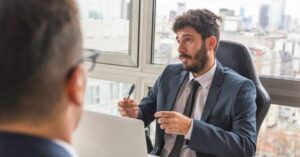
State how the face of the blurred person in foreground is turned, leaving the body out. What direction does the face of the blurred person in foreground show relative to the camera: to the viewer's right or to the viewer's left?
to the viewer's right

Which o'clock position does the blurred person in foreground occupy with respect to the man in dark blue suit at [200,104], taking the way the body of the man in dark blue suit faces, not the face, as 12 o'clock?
The blurred person in foreground is roughly at 11 o'clock from the man in dark blue suit.

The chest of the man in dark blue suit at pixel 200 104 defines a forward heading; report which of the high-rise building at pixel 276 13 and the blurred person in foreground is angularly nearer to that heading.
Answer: the blurred person in foreground

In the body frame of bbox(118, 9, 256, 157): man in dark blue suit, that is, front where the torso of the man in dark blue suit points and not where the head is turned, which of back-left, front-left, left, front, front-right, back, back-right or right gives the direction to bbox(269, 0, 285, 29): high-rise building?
back

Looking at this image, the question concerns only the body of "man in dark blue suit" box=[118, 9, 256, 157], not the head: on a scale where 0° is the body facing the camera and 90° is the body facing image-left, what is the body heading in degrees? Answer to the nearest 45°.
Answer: approximately 45°

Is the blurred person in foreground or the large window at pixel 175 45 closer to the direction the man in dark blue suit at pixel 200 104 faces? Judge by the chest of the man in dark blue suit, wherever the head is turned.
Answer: the blurred person in foreground
